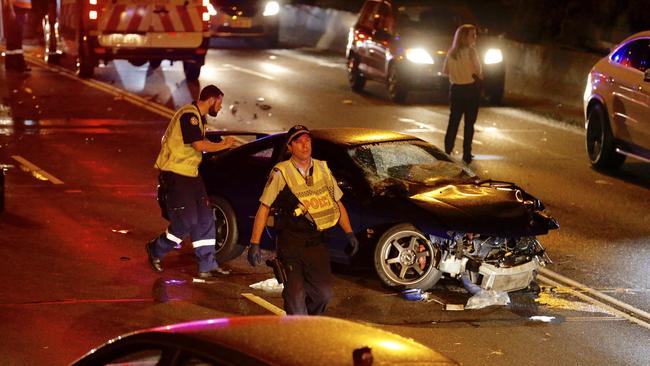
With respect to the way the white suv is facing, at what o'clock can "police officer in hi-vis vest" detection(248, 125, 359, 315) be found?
The police officer in hi-vis vest is roughly at 2 o'clock from the white suv.

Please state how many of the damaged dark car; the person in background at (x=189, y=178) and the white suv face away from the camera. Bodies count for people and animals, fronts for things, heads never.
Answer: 0

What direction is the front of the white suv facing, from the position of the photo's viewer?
facing the viewer and to the right of the viewer

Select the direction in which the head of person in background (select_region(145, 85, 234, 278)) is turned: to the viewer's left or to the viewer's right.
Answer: to the viewer's right

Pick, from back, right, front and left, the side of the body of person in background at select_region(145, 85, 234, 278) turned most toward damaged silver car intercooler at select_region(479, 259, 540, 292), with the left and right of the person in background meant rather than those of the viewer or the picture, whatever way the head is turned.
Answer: front

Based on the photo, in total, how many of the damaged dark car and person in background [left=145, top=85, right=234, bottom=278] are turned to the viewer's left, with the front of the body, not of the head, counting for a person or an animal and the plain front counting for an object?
0

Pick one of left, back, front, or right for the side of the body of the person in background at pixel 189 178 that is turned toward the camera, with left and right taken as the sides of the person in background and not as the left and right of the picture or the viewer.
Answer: right

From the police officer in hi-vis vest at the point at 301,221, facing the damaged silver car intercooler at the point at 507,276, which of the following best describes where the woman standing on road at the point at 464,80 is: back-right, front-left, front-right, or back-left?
front-left

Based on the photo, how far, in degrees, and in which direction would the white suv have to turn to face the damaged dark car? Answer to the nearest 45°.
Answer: approximately 45° to its right
